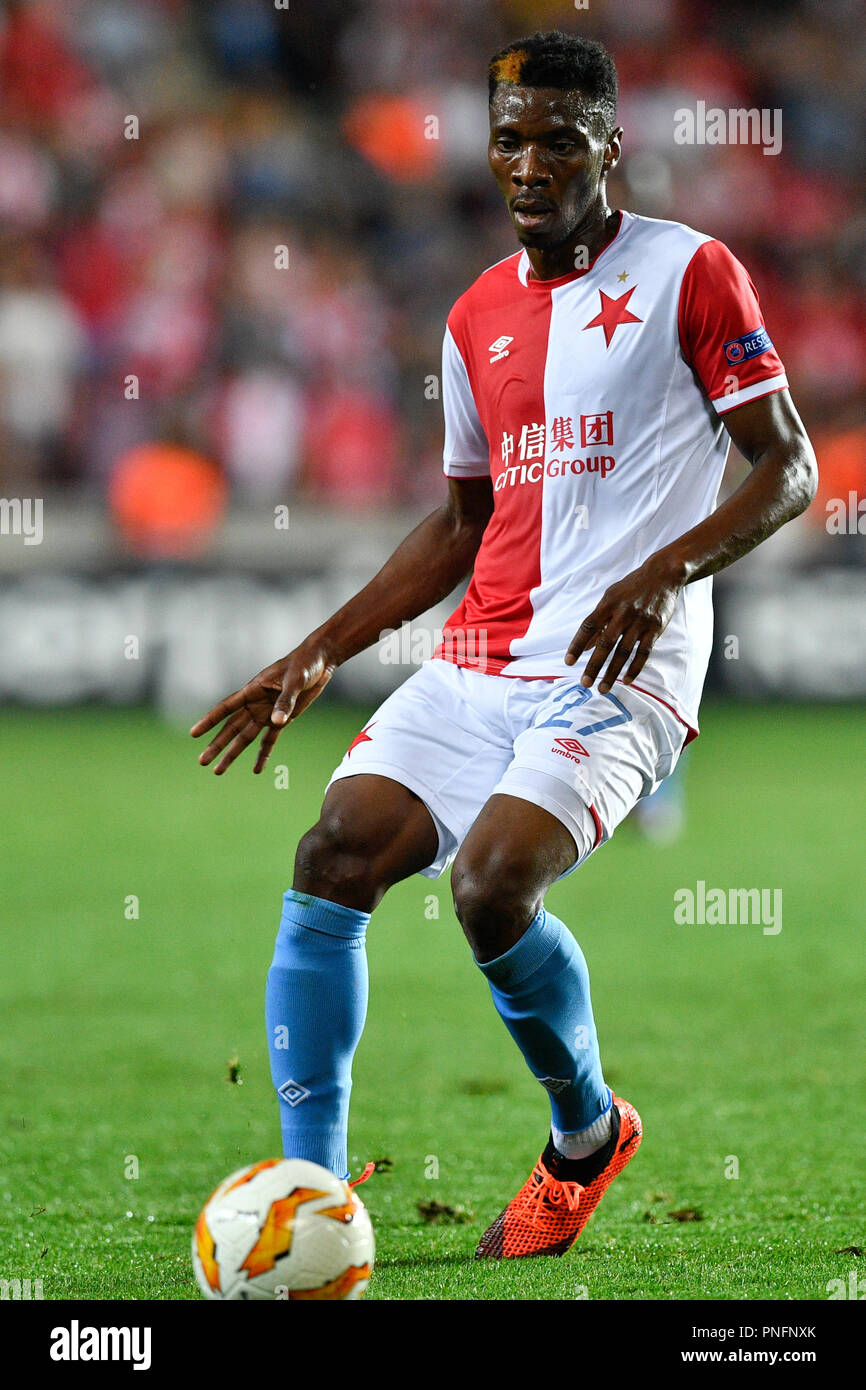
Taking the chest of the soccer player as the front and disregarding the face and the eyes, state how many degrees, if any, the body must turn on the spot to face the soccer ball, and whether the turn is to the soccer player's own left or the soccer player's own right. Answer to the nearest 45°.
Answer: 0° — they already face it

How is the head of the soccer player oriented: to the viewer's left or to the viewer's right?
to the viewer's left

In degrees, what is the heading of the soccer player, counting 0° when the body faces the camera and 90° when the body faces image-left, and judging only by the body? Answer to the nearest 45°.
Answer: approximately 45°
